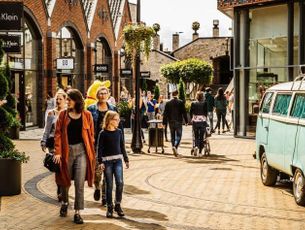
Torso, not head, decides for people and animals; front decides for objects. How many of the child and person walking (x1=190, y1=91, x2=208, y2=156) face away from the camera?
1

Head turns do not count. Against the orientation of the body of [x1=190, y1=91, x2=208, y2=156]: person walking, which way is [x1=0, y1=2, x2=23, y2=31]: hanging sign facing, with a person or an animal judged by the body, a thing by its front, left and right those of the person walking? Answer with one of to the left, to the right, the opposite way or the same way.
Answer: the opposite way

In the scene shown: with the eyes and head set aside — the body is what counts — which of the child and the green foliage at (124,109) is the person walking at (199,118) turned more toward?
the green foliage

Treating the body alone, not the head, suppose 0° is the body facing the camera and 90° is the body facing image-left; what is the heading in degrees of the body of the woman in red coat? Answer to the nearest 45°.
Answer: approximately 0°

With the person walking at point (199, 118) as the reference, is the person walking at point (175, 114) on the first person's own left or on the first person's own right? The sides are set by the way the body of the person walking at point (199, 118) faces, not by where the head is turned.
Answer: on the first person's own left

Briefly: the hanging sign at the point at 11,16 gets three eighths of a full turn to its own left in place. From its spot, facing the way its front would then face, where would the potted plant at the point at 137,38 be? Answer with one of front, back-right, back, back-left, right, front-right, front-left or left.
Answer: front

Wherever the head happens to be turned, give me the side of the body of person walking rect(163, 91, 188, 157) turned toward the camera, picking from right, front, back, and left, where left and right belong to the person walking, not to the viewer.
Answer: back

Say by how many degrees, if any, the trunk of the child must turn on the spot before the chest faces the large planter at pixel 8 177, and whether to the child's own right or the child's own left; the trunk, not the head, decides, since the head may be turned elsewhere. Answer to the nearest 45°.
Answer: approximately 135° to the child's own right

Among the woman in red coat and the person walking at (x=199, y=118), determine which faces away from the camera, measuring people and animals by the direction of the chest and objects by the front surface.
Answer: the person walking

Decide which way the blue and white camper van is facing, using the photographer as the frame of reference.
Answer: facing away from the viewer and to the left of the viewer

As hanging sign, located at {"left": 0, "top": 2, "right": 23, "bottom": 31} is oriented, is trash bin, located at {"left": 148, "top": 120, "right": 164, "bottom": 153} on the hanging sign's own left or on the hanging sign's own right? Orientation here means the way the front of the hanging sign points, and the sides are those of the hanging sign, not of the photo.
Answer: on the hanging sign's own left

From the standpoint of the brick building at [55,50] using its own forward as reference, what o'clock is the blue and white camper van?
The blue and white camper van is roughly at 1 o'clock from the brick building.

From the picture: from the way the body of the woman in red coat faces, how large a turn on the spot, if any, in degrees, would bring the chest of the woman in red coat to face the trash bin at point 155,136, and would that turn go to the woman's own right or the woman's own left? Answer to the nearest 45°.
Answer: approximately 180°

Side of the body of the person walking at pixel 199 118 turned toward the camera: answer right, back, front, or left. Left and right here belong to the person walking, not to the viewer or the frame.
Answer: back

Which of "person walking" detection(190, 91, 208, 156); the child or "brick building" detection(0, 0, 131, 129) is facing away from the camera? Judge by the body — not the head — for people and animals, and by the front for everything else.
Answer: the person walking

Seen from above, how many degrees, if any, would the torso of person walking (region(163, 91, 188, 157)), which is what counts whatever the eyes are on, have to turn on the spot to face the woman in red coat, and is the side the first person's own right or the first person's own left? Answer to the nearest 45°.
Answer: approximately 180°
